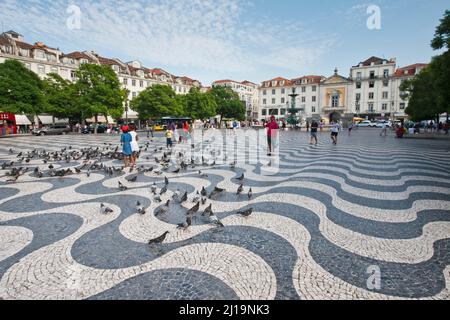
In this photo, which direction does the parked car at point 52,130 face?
to the viewer's left

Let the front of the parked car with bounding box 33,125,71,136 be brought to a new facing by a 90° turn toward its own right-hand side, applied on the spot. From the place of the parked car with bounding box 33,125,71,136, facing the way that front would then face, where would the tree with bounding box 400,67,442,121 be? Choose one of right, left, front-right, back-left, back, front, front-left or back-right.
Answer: back-right

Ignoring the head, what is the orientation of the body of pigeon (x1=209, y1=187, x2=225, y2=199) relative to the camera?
to the viewer's right

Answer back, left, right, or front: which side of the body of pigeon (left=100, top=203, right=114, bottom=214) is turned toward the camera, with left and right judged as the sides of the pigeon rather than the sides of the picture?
left

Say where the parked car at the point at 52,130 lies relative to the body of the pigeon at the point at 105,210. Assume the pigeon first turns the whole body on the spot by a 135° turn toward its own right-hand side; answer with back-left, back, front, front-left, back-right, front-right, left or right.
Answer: front-left
